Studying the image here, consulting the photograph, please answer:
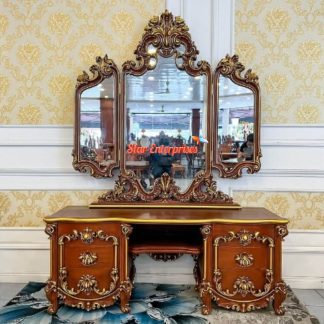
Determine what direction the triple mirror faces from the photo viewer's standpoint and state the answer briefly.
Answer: facing the viewer
